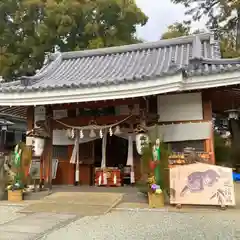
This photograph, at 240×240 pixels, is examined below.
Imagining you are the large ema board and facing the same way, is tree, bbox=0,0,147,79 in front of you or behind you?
behind

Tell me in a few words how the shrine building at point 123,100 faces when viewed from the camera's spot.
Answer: facing the viewer and to the left of the viewer

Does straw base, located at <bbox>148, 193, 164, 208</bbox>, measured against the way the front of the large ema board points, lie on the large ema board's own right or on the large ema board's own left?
on the large ema board's own right

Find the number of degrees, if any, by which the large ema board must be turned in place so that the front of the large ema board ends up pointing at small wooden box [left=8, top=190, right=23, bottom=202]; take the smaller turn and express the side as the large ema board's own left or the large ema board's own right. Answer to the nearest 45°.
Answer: approximately 90° to the large ema board's own right

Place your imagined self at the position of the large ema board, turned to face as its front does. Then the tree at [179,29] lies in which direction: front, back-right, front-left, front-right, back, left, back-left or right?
back

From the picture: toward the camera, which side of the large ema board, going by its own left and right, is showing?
front

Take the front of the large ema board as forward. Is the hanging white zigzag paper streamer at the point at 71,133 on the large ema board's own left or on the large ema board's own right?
on the large ema board's own right

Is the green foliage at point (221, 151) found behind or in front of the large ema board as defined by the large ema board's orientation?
behind

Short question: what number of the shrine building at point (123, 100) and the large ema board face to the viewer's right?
0

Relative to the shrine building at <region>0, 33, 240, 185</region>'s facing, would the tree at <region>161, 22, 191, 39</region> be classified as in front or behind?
behind

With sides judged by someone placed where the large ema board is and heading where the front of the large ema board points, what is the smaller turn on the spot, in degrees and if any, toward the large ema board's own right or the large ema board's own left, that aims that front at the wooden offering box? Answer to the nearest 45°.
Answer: approximately 135° to the large ema board's own right
